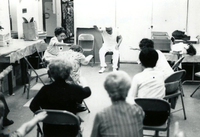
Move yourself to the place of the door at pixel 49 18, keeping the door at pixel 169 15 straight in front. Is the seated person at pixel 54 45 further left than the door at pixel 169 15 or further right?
right

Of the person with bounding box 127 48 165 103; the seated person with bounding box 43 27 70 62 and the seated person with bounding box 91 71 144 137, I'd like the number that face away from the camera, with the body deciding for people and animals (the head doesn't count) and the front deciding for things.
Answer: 2

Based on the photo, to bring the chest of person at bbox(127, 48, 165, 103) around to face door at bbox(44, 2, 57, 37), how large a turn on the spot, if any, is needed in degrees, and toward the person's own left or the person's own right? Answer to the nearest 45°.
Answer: approximately 45° to the person's own left

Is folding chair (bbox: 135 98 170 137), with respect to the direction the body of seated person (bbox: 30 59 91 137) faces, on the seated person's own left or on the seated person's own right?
on the seated person's own right

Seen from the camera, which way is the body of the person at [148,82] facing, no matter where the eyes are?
away from the camera

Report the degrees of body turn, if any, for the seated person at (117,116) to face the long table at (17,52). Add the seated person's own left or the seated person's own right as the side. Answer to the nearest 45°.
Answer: approximately 45° to the seated person's own left

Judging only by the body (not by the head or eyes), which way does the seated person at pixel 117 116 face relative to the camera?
away from the camera

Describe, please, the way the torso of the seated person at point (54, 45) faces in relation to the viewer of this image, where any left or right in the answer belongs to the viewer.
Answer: facing to the right of the viewer

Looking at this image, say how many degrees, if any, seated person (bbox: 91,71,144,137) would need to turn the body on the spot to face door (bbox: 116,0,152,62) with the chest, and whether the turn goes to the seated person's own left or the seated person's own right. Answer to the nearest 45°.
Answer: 0° — they already face it

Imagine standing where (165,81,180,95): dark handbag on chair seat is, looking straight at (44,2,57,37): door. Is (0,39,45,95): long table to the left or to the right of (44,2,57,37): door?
left

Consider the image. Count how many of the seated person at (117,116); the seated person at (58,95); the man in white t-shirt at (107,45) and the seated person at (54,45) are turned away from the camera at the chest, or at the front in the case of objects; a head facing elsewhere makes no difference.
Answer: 2

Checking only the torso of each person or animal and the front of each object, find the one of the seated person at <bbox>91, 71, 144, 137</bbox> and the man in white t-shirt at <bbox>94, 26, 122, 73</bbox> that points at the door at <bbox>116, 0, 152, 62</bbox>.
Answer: the seated person

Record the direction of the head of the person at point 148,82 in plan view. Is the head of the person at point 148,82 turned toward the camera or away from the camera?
away from the camera

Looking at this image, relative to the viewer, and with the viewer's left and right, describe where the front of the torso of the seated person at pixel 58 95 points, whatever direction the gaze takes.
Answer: facing away from the viewer
